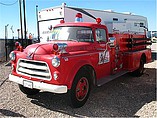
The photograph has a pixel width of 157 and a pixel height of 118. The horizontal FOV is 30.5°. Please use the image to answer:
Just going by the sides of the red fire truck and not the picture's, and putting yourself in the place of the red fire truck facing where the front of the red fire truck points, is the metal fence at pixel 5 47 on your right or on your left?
on your right

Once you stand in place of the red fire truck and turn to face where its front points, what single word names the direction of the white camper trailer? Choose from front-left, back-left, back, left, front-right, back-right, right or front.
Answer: back-right

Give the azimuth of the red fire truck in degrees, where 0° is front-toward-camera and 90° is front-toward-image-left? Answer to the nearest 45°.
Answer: approximately 45°
